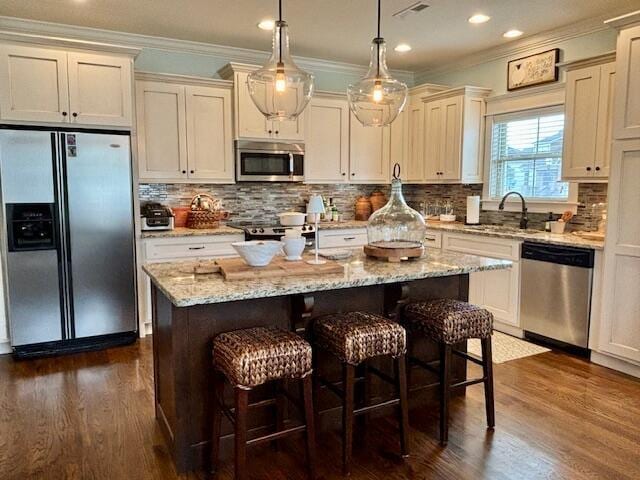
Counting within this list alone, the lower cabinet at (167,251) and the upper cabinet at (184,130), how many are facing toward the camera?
2

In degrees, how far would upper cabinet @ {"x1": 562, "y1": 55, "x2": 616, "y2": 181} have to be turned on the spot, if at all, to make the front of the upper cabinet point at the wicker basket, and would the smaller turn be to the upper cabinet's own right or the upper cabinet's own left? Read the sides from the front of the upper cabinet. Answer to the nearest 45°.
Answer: approximately 45° to the upper cabinet's own right

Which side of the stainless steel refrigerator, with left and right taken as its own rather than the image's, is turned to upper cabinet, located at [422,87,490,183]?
left

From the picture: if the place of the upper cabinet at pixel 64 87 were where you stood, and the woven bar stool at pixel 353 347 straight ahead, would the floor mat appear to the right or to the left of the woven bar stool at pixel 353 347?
left

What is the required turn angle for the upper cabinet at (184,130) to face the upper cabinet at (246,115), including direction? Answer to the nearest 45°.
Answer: approximately 90° to its left

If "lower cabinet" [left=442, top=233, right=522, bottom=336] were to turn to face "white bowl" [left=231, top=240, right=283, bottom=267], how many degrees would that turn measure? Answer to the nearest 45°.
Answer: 0° — it already faces it

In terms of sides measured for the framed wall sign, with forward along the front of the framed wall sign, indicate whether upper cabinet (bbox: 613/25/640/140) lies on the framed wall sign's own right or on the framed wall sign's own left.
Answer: on the framed wall sign's own left

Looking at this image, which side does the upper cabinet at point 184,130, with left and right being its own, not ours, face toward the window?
left
